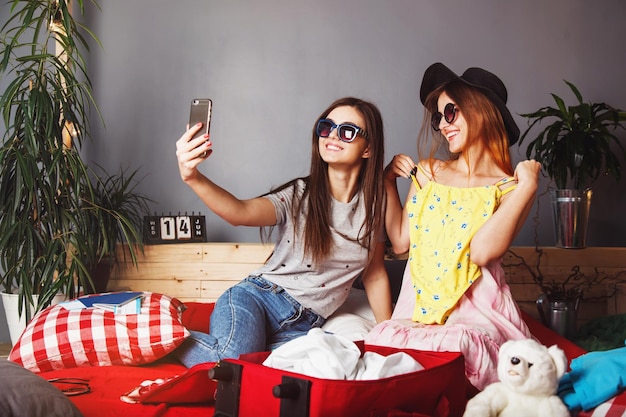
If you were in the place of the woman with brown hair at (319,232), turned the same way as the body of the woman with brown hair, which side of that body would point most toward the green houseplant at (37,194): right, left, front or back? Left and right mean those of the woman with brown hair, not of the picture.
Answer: right

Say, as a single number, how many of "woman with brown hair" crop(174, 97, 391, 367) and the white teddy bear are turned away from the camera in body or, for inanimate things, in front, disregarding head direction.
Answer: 0

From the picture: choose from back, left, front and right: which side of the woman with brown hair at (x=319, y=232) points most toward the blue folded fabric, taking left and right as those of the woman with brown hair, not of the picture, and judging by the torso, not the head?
left

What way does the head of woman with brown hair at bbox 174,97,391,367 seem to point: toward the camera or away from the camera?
toward the camera

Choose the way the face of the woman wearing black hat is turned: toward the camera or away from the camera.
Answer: toward the camera

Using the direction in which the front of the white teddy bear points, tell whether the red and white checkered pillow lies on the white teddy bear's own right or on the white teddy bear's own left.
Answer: on the white teddy bear's own right

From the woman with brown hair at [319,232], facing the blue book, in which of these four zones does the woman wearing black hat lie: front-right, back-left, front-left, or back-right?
back-left

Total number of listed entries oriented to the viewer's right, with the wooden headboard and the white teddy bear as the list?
0

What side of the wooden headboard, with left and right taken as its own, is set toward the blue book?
right

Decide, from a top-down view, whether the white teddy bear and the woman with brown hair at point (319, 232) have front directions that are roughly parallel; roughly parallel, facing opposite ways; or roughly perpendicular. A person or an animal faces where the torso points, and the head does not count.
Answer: roughly parallel

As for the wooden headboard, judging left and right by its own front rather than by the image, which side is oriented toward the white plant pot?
right

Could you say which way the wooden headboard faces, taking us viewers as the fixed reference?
facing the viewer

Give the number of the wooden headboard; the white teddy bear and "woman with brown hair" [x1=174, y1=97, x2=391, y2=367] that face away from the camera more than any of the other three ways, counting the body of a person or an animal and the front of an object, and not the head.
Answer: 0

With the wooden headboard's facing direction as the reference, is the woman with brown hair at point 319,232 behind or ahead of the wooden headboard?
ahead

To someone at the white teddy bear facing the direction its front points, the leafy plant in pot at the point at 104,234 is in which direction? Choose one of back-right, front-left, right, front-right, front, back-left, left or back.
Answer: right

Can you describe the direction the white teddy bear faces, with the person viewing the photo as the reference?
facing the viewer and to the left of the viewer

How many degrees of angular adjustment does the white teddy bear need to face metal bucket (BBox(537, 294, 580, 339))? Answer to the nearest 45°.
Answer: approximately 135° to its right
